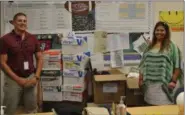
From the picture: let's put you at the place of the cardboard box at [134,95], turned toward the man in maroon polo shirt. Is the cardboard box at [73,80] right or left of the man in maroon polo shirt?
right

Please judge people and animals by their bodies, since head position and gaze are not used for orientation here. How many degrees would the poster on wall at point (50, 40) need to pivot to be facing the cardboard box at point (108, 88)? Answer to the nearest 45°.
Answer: approximately 45° to its left

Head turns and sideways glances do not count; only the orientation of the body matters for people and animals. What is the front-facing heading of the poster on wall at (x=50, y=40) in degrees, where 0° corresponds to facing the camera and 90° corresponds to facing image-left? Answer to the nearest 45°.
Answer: approximately 0°

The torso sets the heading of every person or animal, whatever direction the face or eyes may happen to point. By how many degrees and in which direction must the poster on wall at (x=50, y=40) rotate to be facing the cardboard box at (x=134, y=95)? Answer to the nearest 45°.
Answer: approximately 45° to its left

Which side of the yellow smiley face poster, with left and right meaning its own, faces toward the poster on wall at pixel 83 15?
right

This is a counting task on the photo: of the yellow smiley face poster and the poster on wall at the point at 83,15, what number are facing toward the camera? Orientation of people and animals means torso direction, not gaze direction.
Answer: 2

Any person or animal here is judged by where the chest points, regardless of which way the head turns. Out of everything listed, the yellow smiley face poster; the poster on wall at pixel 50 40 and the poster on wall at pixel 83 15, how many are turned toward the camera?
3

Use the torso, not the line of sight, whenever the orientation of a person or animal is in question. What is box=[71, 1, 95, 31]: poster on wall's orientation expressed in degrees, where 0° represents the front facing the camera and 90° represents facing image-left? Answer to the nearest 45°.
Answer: approximately 0°

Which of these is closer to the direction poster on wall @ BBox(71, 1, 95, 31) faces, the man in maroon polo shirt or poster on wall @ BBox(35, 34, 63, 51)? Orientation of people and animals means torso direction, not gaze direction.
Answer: the man in maroon polo shirt
